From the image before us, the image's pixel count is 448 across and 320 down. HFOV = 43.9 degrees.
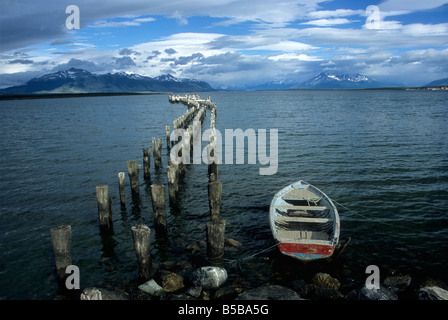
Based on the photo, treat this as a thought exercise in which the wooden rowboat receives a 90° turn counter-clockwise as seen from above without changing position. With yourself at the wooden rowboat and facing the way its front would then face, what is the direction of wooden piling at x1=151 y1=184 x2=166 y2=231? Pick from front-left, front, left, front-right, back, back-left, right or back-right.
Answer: front

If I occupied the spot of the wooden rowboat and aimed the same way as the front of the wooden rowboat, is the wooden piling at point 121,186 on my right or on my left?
on my left

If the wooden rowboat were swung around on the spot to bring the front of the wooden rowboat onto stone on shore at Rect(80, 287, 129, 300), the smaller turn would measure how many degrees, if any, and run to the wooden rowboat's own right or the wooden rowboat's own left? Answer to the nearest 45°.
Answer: approximately 135° to the wooden rowboat's own left

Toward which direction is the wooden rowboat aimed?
away from the camera

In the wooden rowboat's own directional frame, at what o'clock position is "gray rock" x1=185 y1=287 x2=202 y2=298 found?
The gray rock is roughly at 7 o'clock from the wooden rowboat.

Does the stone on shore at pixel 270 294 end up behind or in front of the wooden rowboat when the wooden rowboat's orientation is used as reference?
behind

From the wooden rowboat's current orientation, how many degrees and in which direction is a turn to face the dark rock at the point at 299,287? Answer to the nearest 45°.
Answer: approximately 180°

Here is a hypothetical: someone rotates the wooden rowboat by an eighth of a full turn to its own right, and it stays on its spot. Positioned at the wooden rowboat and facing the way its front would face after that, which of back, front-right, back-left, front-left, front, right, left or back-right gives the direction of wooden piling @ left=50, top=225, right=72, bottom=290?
back

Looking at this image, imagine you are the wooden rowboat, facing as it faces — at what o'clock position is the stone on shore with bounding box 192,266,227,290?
The stone on shore is roughly at 7 o'clock from the wooden rowboat.

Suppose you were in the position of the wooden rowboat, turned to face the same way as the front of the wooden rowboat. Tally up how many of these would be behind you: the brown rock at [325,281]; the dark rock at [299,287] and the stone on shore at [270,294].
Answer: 3

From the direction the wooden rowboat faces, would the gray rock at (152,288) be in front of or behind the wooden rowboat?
behind
